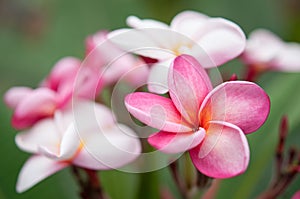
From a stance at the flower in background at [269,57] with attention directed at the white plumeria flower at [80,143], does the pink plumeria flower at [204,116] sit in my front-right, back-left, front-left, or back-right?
front-left

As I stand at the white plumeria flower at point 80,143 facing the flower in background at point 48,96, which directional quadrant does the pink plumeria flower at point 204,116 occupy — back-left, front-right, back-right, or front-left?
back-right

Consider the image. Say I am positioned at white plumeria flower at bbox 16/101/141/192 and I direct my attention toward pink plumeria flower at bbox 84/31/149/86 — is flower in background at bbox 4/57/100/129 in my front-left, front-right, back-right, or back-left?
front-left

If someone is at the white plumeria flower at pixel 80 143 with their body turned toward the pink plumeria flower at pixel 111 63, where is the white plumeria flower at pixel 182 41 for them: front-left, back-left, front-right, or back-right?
front-right

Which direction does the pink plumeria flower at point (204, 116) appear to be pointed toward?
toward the camera

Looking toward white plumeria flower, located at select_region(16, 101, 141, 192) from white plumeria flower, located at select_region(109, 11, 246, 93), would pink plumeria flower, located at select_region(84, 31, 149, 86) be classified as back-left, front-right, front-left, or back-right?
front-right

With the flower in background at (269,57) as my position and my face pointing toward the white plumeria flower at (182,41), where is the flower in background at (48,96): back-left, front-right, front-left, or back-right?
front-right
